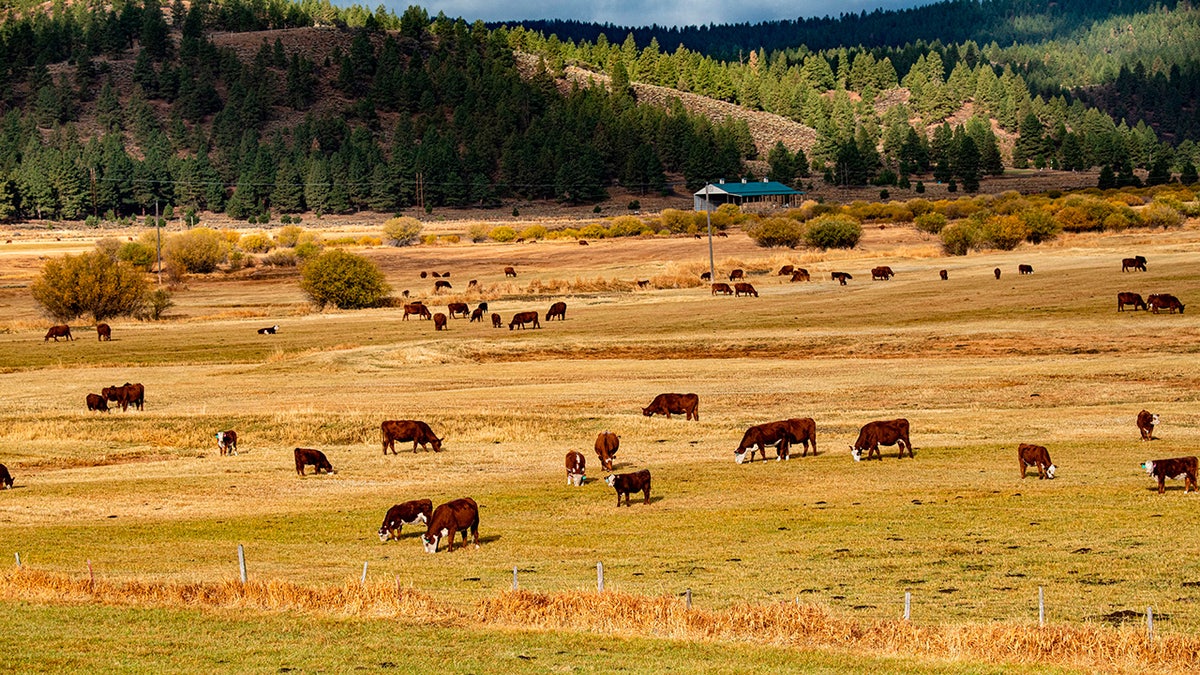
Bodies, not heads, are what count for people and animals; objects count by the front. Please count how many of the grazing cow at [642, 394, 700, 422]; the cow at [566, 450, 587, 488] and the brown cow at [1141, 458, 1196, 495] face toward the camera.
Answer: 1

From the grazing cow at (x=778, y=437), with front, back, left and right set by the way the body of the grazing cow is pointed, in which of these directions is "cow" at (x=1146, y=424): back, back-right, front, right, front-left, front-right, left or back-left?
back

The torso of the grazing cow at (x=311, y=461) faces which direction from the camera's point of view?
to the viewer's right

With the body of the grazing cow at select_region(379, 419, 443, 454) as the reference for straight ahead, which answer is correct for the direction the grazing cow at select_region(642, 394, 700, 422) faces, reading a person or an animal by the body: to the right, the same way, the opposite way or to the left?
the opposite way

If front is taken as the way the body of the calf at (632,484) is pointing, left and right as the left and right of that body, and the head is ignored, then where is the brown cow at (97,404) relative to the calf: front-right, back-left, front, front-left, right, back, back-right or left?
front-right

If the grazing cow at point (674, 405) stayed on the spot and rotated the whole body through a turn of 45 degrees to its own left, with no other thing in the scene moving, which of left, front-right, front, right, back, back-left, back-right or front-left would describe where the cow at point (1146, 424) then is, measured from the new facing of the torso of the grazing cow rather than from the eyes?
left

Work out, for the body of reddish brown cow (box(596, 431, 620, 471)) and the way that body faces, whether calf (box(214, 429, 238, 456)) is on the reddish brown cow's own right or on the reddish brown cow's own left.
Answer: on the reddish brown cow's own right

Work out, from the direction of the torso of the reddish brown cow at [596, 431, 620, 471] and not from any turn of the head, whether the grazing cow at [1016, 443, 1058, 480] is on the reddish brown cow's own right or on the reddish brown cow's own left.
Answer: on the reddish brown cow's own left

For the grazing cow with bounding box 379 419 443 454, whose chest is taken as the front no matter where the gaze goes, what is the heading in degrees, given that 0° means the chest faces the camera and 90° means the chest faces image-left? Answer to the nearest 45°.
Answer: approximately 270°

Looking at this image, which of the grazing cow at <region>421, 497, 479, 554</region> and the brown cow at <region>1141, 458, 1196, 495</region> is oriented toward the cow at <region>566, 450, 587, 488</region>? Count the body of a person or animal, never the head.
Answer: the brown cow

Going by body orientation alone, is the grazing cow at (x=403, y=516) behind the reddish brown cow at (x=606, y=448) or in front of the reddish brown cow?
in front

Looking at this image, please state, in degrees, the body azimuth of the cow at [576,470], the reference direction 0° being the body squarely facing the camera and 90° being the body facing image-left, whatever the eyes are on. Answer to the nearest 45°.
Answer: approximately 0°

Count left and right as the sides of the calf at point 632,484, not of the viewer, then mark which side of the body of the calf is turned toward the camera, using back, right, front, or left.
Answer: left

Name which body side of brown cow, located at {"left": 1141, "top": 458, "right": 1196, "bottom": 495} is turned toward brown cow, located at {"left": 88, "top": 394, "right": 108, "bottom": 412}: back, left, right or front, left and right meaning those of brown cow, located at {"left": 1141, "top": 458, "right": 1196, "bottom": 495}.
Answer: front

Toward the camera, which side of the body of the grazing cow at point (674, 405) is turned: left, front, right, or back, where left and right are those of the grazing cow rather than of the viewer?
left

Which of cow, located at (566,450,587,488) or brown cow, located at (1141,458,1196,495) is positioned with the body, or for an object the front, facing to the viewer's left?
the brown cow

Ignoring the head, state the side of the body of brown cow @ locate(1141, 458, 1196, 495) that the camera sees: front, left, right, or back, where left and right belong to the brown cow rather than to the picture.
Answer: left
